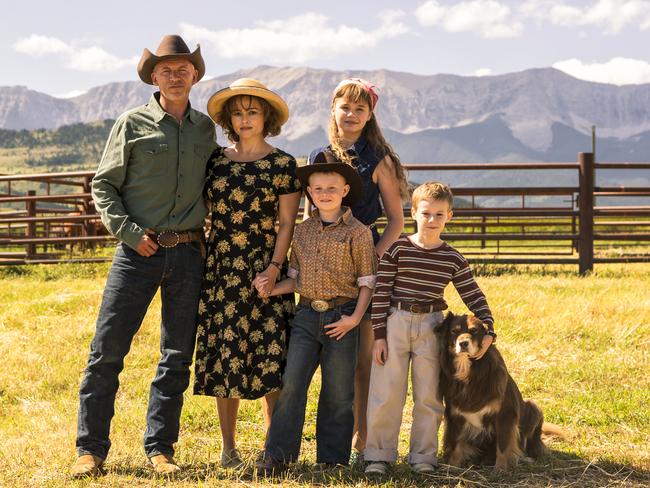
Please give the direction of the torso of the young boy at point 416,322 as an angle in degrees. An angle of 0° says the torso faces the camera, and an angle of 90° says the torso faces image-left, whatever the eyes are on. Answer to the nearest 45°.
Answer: approximately 0°

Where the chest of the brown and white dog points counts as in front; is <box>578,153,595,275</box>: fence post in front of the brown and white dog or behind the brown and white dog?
behind

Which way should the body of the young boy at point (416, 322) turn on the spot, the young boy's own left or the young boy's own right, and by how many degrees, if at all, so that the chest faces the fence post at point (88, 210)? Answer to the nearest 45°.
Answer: approximately 135° to the young boy's own right

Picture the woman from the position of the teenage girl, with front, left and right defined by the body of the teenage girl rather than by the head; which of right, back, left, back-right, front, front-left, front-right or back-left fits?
front-right

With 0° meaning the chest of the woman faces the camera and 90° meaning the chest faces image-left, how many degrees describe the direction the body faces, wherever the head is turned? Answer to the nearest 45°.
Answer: approximately 0°

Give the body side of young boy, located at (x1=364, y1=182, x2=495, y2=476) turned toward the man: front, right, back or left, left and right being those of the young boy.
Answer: right

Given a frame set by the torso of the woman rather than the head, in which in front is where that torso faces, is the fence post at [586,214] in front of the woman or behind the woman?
behind

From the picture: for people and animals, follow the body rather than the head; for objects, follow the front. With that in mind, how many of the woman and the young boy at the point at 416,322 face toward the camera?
2
